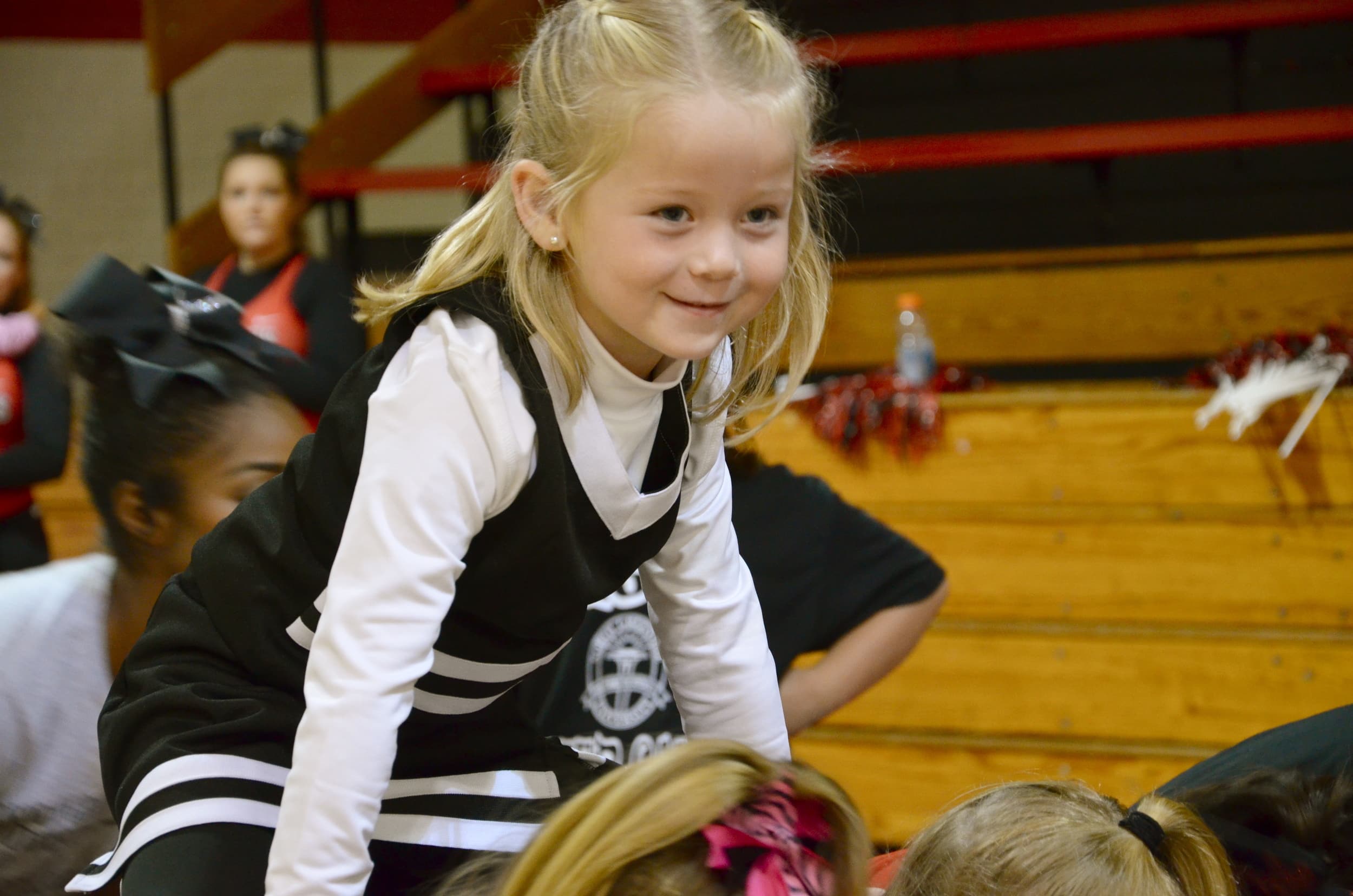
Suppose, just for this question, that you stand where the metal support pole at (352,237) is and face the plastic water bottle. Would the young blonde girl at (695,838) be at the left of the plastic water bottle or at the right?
right

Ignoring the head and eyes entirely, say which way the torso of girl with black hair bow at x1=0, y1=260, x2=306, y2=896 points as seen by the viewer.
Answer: to the viewer's right

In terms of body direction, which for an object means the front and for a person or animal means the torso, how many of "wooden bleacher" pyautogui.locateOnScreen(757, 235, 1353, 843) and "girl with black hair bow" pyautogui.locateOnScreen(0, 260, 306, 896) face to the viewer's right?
1

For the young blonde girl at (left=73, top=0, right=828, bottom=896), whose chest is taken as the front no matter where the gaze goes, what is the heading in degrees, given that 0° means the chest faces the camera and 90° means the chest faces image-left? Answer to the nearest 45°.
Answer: approximately 315°

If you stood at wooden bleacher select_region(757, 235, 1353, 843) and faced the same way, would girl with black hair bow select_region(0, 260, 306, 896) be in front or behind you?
in front

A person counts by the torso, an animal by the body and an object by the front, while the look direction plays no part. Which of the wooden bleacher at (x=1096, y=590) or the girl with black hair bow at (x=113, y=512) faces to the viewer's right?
the girl with black hair bow

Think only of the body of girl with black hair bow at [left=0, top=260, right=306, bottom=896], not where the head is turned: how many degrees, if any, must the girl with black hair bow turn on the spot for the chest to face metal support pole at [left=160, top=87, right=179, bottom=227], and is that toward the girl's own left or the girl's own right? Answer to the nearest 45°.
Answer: approximately 90° to the girl's own left

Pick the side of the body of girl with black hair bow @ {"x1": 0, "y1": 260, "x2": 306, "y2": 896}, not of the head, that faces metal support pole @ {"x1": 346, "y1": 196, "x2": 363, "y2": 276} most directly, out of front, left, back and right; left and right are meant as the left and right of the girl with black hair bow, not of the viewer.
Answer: left

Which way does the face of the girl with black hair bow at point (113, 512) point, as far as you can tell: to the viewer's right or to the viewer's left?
to the viewer's right
